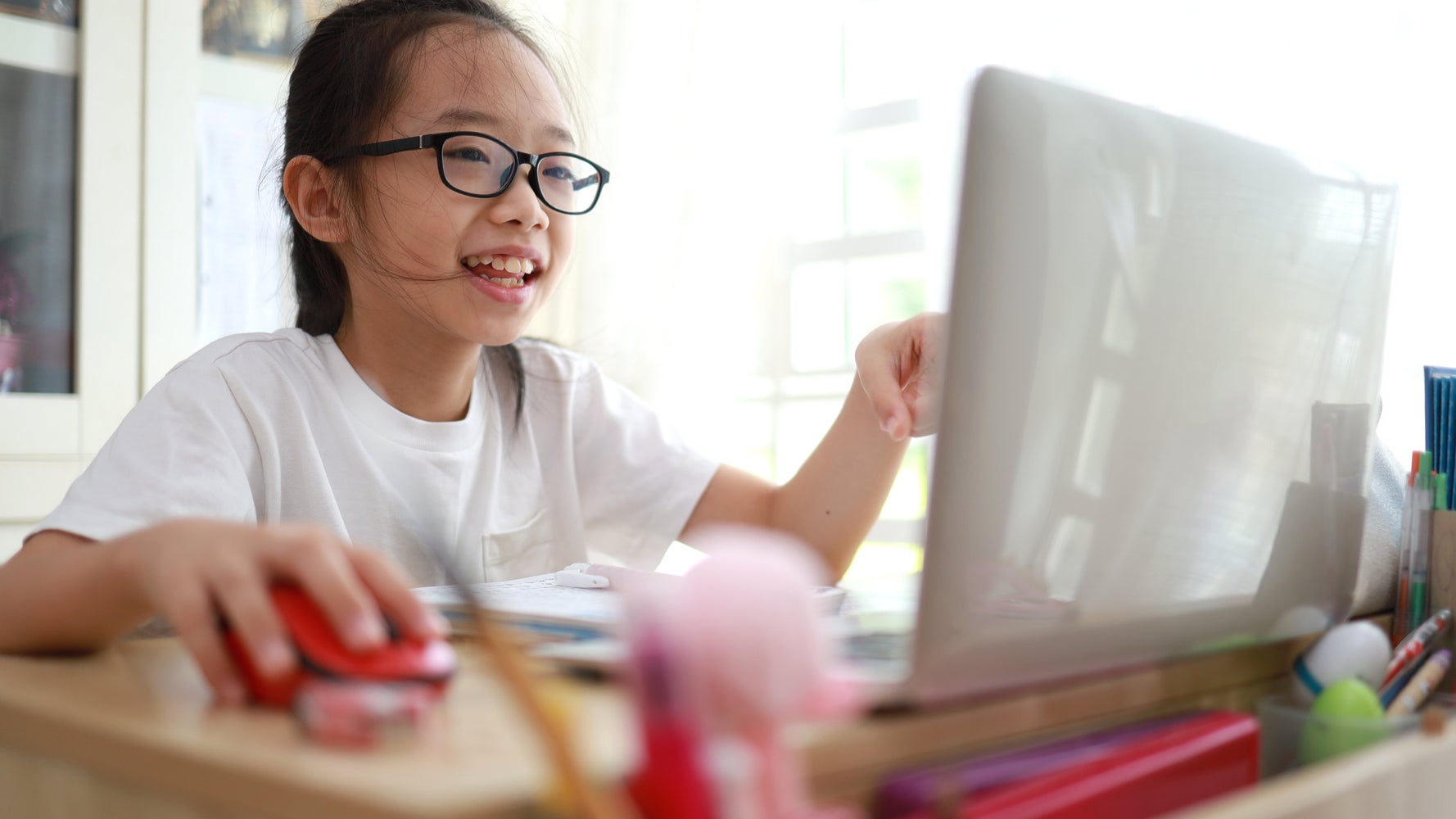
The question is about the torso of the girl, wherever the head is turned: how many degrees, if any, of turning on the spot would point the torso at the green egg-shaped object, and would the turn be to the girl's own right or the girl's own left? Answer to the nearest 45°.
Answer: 0° — they already face it

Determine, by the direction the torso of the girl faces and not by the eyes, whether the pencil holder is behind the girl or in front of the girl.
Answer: in front

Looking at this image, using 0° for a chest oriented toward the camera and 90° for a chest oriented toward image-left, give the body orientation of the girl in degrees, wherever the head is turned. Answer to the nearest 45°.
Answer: approximately 315°

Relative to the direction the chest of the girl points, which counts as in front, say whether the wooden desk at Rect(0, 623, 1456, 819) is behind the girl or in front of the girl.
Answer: in front

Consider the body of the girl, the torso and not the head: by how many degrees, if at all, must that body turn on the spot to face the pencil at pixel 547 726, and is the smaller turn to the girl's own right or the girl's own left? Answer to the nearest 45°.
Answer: approximately 45° to the girl's own right

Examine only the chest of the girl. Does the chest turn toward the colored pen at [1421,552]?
yes

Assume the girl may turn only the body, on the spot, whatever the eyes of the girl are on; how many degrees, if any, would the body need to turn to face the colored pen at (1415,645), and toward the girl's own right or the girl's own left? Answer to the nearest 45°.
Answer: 0° — they already face it

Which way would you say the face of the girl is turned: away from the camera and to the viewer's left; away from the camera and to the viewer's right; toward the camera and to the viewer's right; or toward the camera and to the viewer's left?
toward the camera and to the viewer's right

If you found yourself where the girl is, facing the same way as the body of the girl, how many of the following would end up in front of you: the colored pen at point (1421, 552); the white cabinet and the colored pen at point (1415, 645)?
2

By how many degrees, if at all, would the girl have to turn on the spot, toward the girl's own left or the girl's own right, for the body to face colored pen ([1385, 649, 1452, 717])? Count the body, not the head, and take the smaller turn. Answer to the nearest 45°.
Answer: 0° — they already face it

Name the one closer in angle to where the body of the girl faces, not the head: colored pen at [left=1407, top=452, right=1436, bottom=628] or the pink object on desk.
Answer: the colored pen

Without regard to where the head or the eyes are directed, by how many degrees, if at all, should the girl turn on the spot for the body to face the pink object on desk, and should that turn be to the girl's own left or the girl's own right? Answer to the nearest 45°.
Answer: approximately 45° to the girl's own right
